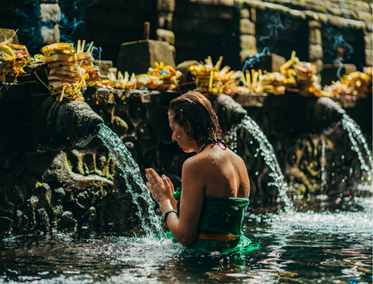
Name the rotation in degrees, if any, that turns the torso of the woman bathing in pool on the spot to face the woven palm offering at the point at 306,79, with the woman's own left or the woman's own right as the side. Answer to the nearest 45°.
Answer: approximately 45° to the woman's own right

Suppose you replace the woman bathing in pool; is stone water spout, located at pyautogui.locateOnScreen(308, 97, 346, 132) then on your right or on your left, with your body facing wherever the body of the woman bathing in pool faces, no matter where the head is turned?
on your right

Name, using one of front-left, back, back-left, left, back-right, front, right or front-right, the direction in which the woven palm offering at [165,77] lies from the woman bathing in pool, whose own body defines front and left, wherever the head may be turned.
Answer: front-right

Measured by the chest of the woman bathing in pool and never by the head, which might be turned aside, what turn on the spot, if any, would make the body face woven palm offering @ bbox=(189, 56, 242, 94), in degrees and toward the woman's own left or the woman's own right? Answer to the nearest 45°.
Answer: approximately 45° to the woman's own right

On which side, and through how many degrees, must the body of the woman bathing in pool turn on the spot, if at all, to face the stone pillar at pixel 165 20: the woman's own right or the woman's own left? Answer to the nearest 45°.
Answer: approximately 45° to the woman's own right

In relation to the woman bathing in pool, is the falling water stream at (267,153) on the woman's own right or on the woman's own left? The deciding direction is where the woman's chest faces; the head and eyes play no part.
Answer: on the woman's own right

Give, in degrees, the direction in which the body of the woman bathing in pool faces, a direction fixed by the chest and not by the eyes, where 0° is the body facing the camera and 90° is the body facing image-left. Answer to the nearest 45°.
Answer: approximately 135°

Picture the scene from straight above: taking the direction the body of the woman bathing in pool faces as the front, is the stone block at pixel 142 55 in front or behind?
in front

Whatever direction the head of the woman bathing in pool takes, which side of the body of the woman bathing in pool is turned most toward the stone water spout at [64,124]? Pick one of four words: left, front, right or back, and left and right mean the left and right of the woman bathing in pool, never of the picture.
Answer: front

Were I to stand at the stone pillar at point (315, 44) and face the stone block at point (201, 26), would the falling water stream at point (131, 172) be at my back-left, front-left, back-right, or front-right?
front-left

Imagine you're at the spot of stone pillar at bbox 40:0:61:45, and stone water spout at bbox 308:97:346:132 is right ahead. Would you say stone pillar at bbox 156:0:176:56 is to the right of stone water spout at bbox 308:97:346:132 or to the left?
left

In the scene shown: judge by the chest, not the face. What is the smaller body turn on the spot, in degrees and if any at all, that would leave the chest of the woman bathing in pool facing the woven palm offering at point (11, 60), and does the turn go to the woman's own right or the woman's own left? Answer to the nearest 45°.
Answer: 0° — they already face it

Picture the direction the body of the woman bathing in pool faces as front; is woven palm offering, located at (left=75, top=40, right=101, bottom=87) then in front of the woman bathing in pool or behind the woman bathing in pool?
in front
